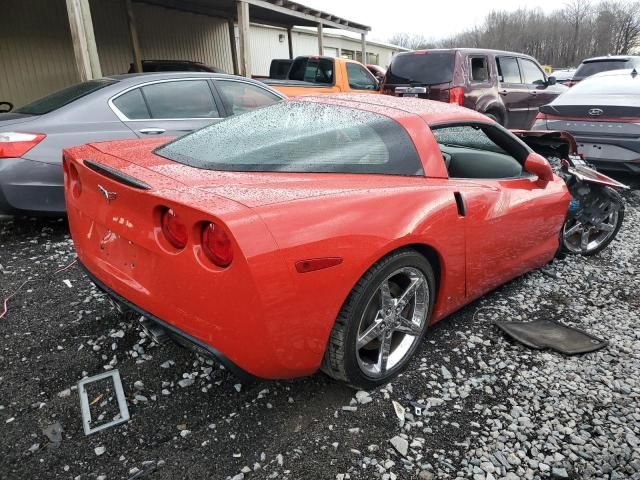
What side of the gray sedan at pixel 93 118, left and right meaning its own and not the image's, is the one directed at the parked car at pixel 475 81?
front

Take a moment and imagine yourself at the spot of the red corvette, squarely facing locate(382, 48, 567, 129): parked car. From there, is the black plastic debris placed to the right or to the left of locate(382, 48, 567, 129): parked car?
right

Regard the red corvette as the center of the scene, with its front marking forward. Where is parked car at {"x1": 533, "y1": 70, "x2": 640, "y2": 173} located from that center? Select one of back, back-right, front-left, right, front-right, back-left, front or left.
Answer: front

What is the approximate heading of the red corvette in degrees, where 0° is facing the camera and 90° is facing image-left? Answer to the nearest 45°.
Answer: approximately 225°

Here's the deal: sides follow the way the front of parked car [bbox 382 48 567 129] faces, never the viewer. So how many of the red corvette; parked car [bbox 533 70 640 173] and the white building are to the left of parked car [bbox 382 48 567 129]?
1

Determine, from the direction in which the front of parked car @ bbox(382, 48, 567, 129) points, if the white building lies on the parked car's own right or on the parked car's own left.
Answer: on the parked car's own left

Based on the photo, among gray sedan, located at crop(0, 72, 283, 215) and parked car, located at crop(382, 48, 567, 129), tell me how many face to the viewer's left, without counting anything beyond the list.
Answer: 0

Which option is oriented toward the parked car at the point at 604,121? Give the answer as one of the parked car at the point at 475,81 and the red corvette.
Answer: the red corvette

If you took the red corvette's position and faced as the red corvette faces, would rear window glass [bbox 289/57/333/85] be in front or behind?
in front

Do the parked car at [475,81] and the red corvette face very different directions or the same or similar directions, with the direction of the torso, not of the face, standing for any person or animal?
same or similar directions

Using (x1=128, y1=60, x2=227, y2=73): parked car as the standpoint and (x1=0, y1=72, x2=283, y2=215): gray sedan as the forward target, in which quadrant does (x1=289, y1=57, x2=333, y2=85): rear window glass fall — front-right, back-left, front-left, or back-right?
front-left

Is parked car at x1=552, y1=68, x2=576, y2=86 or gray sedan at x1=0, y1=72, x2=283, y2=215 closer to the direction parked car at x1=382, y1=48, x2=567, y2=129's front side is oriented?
the parked car

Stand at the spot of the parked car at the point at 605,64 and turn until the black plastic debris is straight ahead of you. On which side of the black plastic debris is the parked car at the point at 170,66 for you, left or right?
right

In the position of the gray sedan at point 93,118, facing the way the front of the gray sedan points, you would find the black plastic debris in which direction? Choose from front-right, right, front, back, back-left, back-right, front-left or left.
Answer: right

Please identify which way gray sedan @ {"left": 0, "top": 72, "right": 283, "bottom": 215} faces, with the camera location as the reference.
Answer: facing away from the viewer and to the right of the viewer

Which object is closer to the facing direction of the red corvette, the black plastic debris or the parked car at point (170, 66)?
the black plastic debris

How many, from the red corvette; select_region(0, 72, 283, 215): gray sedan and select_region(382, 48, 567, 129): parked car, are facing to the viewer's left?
0

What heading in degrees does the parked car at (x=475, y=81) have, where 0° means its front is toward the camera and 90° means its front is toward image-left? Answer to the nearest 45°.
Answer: approximately 225°

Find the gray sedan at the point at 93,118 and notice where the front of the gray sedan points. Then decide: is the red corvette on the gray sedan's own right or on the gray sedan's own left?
on the gray sedan's own right
